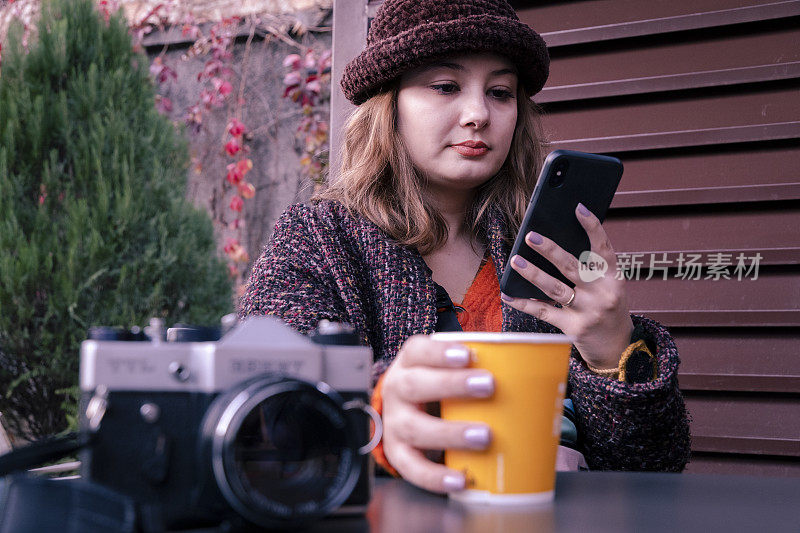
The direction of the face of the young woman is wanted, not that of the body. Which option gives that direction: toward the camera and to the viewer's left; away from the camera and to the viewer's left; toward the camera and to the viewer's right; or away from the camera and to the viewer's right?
toward the camera and to the viewer's right

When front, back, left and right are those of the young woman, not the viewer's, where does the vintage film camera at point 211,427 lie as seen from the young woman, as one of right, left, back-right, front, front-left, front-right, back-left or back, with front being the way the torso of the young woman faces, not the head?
front-right

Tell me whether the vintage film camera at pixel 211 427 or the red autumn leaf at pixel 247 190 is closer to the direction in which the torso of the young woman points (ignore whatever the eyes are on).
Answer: the vintage film camera

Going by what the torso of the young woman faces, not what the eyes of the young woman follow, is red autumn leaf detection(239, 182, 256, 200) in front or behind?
behind

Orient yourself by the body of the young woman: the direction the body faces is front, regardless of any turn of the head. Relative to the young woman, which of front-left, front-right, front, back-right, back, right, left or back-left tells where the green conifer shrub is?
back

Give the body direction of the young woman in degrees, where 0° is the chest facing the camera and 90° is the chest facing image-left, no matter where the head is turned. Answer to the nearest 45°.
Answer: approximately 315°

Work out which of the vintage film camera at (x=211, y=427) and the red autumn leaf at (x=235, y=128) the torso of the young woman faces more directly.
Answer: the vintage film camera

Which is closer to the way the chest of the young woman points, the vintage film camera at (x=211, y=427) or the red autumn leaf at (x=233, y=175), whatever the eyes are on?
the vintage film camera
